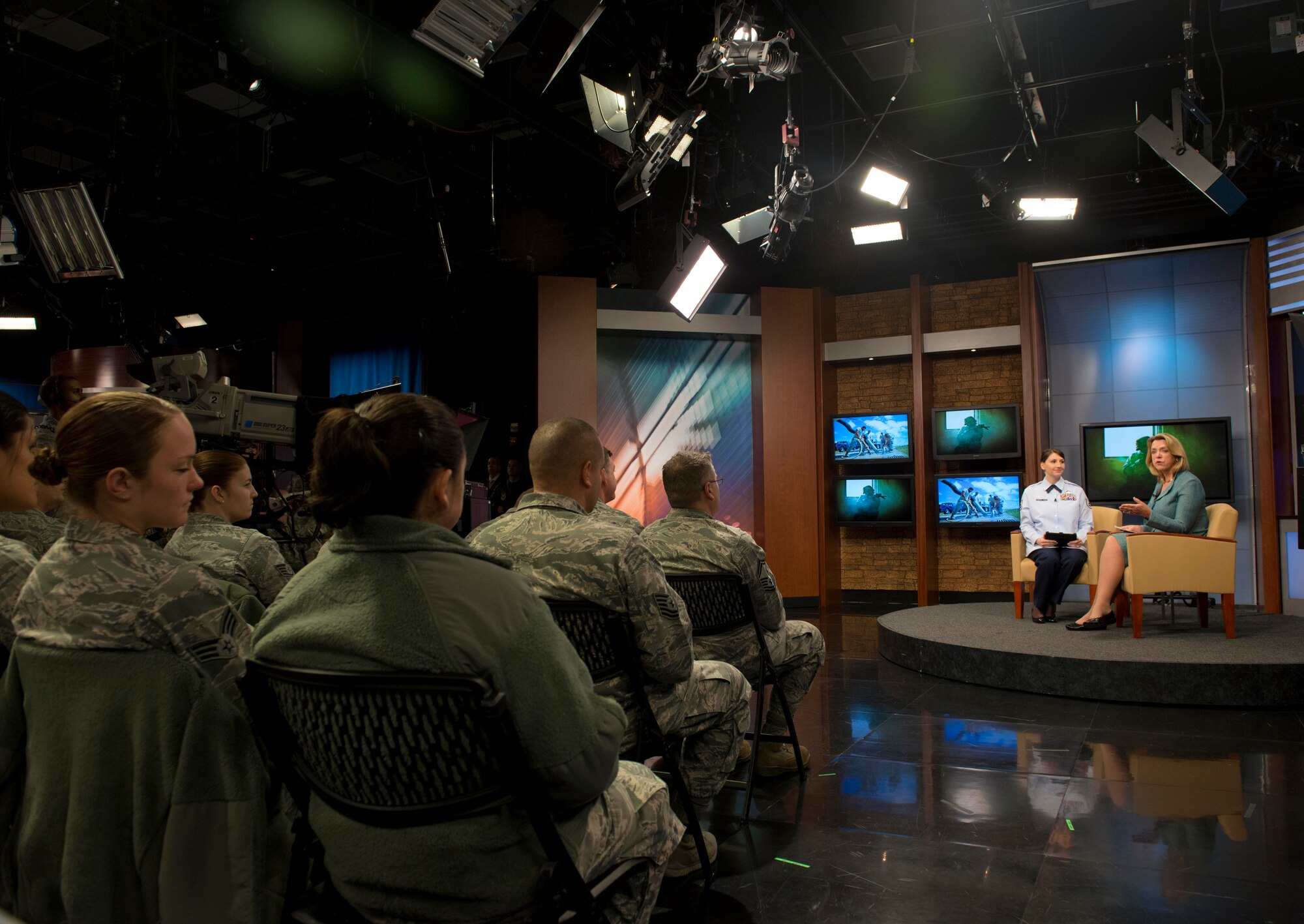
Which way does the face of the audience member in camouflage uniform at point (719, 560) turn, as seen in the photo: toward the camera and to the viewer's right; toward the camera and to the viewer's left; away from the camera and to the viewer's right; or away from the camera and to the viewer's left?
away from the camera and to the viewer's right

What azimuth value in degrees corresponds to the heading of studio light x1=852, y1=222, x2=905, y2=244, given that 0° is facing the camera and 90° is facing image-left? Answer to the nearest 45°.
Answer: approximately 0°

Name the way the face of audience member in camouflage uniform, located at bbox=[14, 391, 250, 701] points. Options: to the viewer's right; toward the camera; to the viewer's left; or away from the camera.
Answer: to the viewer's right

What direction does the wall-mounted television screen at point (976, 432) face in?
toward the camera

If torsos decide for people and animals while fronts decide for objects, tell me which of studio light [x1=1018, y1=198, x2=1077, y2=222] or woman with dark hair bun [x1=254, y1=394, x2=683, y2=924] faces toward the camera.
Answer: the studio light

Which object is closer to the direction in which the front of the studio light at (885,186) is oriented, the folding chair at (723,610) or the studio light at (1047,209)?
the folding chair

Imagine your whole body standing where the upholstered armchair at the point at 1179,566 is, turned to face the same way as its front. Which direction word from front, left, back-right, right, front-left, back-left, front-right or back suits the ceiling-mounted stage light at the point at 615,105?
front-left

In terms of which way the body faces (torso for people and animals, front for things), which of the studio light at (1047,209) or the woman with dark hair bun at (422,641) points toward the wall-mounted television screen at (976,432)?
the woman with dark hair bun

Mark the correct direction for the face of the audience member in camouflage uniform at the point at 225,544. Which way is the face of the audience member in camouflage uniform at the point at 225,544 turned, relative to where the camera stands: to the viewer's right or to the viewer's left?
to the viewer's right

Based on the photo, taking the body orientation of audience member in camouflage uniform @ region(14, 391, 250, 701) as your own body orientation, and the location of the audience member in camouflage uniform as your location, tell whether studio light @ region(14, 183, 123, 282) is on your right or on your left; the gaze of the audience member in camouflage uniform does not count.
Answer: on your left

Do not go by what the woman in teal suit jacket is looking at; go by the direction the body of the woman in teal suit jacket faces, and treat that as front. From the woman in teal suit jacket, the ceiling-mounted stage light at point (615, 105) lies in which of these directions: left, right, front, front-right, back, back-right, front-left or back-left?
front-left

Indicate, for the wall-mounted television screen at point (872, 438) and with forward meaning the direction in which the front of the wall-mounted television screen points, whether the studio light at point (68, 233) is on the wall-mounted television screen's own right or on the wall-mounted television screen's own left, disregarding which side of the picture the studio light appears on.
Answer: on the wall-mounted television screen's own right

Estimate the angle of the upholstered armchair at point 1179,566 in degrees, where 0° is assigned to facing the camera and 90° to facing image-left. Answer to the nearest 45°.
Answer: approximately 90°

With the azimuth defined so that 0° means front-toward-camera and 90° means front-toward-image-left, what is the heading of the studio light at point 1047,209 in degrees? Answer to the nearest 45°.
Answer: approximately 0°

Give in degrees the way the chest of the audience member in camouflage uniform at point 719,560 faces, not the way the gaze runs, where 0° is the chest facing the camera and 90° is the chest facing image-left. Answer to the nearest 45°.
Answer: approximately 225°

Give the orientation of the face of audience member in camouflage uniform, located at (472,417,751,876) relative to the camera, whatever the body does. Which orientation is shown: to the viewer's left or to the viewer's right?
to the viewer's right
